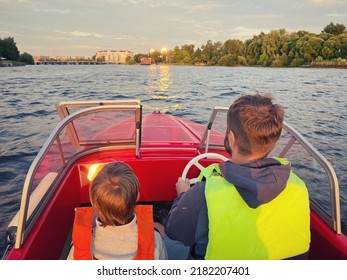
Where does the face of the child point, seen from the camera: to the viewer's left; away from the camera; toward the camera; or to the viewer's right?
away from the camera

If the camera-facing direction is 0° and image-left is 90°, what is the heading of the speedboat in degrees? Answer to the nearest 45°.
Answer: approximately 180°
